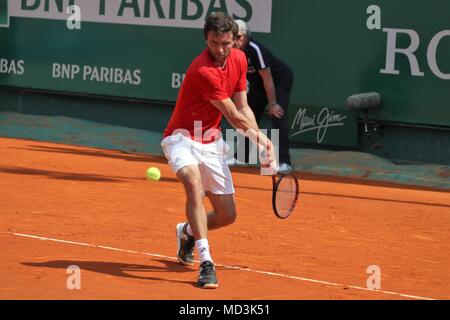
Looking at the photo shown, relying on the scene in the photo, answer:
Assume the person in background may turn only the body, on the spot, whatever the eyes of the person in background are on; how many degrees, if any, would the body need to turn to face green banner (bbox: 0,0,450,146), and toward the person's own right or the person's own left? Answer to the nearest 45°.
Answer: approximately 135° to the person's own right

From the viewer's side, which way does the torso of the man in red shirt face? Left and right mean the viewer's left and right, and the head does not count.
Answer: facing the viewer and to the right of the viewer

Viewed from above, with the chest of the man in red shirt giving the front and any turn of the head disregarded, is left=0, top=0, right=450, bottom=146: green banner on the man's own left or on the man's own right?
on the man's own left

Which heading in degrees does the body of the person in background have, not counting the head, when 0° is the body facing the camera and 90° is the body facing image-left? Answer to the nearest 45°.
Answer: approximately 45°

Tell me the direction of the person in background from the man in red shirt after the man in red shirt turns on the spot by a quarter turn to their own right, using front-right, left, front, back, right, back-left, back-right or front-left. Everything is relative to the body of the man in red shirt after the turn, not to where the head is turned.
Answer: back-right

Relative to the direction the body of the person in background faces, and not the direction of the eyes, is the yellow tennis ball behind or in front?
in front
